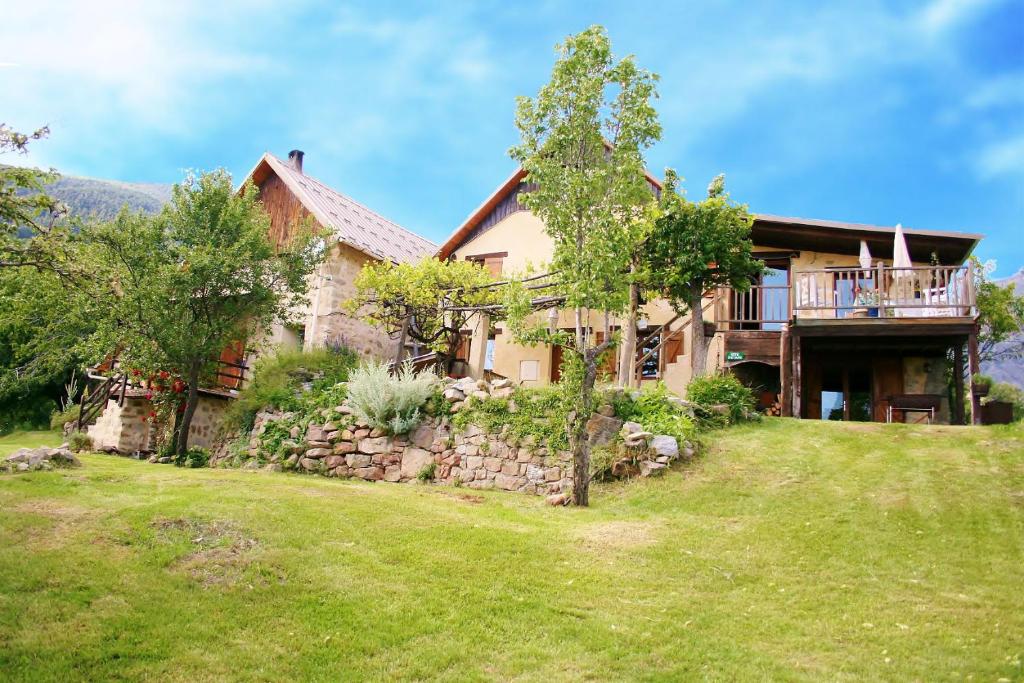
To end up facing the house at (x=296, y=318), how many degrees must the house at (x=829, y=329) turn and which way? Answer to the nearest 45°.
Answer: approximately 90° to its right

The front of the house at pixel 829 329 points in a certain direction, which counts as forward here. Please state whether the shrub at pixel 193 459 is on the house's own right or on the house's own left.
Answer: on the house's own right

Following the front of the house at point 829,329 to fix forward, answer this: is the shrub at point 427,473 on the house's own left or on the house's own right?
on the house's own right

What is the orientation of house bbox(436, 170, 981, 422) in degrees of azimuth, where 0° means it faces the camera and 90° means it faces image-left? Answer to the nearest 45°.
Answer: approximately 0°
